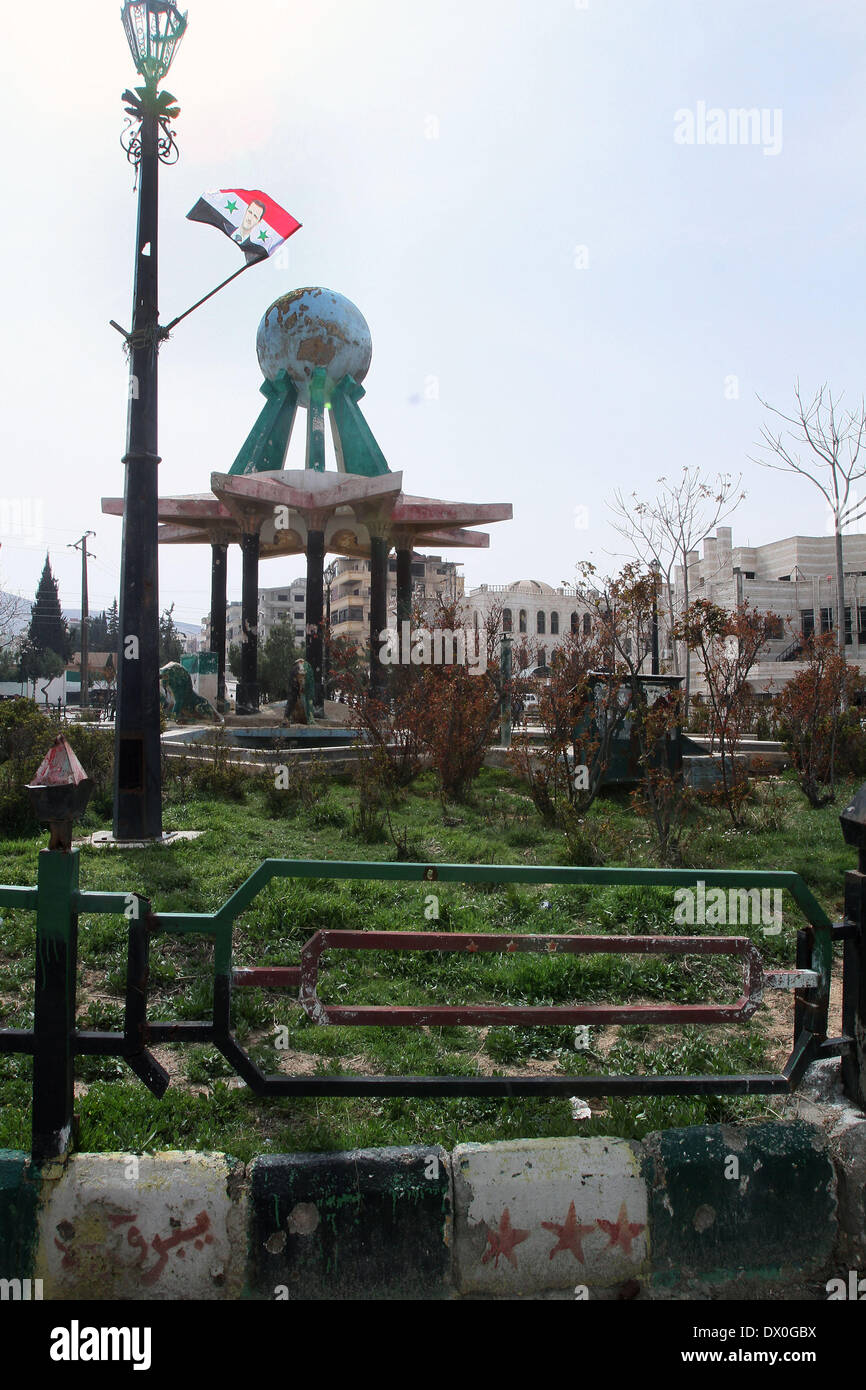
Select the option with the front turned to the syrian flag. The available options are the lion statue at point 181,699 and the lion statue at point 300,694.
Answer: the lion statue at point 300,694

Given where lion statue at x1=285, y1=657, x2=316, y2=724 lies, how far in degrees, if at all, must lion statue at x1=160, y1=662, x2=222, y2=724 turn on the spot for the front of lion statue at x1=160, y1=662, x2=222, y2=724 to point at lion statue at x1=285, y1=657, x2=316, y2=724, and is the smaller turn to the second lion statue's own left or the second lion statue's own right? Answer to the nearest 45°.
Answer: approximately 135° to the second lion statue's own left

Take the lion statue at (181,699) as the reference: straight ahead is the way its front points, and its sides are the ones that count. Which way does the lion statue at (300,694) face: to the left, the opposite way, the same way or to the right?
to the left

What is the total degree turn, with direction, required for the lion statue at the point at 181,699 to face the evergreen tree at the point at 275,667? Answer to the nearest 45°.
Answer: approximately 90° to its right

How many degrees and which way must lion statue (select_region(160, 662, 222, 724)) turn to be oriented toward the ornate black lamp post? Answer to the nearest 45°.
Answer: approximately 90° to its left

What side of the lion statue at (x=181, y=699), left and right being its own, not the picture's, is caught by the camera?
left

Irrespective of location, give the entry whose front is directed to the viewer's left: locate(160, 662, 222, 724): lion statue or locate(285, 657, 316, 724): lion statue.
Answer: locate(160, 662, 222, 724): lion statue

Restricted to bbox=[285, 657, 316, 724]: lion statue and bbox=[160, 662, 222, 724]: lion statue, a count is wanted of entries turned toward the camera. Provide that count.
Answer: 1

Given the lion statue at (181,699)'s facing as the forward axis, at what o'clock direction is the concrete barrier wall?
The concrete barrier wall is roughly at 9 o'clock from the lion statue.

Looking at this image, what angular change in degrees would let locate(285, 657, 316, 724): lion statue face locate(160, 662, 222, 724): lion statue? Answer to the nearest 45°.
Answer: approximately 135° to its right

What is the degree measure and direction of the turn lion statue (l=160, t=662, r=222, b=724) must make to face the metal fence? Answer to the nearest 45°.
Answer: approximately 90° to its left
